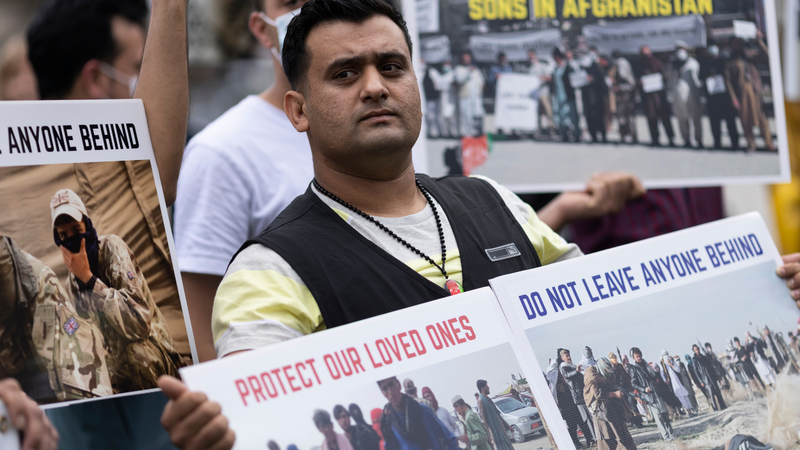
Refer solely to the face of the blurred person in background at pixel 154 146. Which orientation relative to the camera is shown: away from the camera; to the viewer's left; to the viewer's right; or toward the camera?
to the viewer's right

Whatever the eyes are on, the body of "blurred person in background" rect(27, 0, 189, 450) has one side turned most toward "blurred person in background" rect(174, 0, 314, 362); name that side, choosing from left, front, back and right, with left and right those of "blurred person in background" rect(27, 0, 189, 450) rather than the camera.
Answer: left

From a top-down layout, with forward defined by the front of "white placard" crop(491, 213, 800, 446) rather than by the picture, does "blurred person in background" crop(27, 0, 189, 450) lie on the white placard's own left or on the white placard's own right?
on the white placard's own right

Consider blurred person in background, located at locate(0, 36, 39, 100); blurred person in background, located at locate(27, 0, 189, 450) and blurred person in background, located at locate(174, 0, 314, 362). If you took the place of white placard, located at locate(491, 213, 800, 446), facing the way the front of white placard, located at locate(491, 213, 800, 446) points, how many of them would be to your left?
0

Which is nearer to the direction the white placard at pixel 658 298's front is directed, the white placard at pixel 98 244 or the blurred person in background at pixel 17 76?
the white placard

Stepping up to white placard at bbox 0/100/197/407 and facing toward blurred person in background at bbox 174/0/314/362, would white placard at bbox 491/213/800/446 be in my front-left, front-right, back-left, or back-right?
front-right

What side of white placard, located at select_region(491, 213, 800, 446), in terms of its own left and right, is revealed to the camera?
front

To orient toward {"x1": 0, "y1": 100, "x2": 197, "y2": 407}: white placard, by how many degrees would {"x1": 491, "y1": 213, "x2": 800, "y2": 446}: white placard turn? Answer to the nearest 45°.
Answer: approximately 90° to its right

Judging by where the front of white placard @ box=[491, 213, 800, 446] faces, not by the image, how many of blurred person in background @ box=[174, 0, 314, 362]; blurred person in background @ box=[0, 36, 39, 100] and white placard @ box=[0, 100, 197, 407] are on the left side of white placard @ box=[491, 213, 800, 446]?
0
